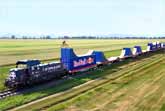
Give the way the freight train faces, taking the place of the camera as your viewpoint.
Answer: facing the viewer and to the left of the viewer
